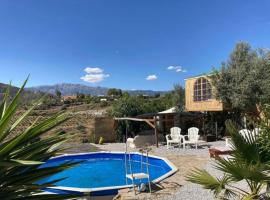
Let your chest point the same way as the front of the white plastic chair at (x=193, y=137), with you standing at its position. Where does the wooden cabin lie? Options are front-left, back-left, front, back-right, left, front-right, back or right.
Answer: back-right

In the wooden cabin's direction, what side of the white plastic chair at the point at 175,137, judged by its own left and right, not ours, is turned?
back

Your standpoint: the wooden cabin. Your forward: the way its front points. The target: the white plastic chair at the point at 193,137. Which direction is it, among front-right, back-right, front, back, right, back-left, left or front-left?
front

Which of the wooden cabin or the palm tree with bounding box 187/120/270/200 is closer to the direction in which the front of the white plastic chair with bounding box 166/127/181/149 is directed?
the palm tree

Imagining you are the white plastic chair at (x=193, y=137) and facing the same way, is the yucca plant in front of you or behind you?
in front

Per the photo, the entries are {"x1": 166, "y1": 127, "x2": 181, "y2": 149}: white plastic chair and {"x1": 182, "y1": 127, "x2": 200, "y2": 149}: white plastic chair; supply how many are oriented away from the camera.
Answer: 0

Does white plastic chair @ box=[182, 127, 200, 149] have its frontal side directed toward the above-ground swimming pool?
yes

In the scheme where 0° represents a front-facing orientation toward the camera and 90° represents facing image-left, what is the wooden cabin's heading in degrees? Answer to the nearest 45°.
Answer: approximately 0°

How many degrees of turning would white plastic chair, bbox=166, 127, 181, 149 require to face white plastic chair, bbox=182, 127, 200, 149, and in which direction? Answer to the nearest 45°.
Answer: approximately 90° to its left

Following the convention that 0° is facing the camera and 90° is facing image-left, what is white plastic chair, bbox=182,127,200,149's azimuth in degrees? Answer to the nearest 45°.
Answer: approximately 45°

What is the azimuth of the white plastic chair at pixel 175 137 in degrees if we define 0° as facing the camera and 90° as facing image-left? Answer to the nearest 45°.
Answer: approximately 45°

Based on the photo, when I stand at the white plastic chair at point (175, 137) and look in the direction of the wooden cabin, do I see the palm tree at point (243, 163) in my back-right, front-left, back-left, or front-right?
back-right

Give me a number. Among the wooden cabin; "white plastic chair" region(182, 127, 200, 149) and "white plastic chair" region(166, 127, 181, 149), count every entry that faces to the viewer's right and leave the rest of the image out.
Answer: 0

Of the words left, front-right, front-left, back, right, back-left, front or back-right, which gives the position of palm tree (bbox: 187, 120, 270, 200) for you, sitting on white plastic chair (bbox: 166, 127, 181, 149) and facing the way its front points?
front-left

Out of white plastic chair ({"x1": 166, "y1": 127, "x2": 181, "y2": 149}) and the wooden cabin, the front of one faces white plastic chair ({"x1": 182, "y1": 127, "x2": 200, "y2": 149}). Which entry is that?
the wooden cabin
